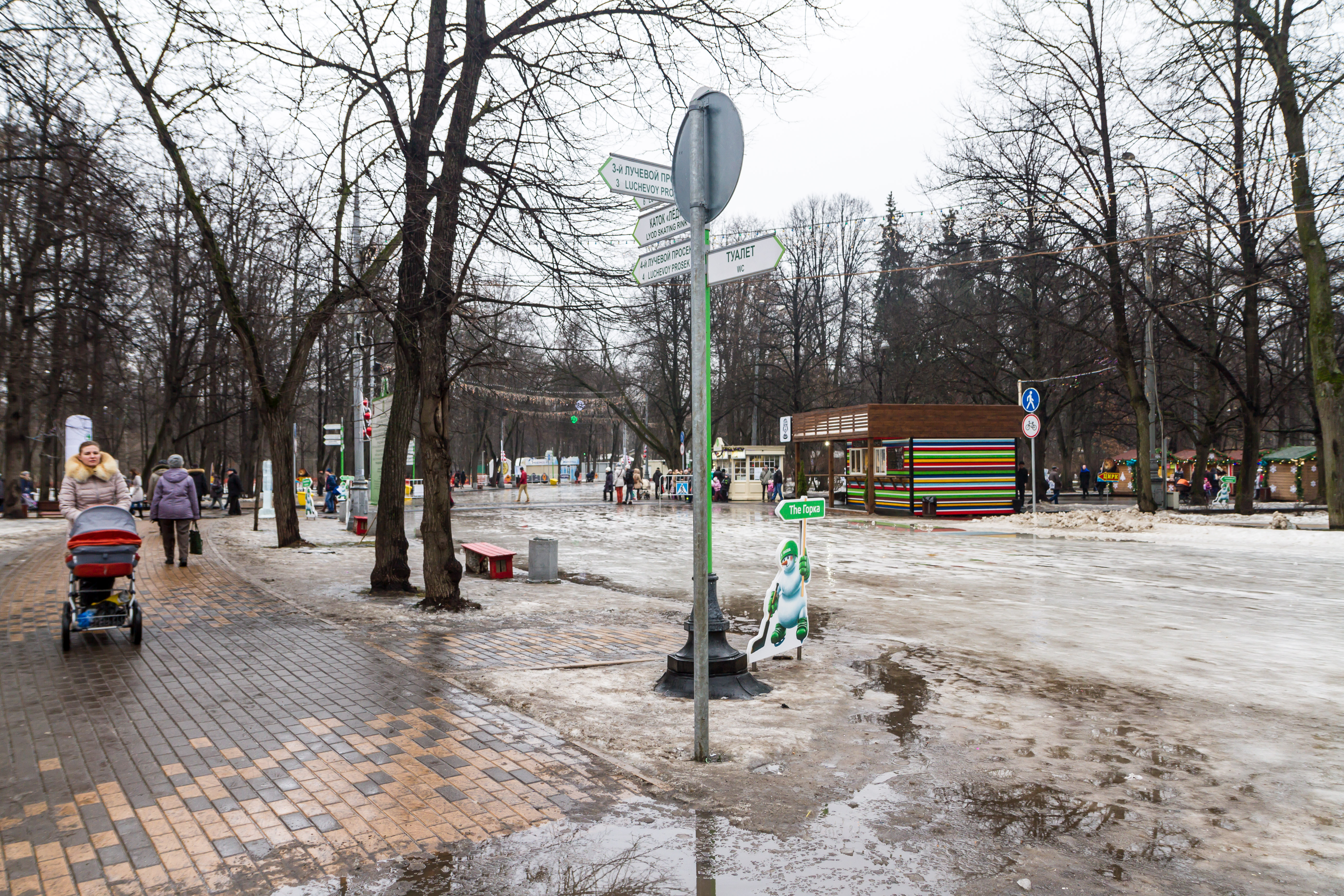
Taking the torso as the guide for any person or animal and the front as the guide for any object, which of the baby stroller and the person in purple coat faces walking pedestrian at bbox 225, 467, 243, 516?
the person in purple coat

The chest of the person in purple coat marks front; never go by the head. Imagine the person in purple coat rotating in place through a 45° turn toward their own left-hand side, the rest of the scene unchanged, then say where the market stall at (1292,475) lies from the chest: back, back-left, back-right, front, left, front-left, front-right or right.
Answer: back-right

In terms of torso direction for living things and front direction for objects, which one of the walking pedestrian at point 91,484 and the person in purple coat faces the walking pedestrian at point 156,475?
the person in purple coat

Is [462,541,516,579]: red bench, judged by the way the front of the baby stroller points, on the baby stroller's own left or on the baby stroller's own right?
on the baby stroller's own left

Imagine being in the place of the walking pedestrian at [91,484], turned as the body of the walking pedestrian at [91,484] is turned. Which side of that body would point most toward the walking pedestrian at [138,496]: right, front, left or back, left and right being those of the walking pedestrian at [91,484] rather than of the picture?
back

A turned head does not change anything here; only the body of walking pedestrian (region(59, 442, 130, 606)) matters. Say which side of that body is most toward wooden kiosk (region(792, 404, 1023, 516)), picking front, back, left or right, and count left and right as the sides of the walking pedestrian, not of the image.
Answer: left

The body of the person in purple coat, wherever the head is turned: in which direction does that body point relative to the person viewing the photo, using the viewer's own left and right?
facing away from the viewer

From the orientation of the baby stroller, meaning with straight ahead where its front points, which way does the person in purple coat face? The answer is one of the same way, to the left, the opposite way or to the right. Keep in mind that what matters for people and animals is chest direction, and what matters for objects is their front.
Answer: the opposite way

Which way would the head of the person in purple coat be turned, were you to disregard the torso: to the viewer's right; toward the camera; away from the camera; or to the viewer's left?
away from the camera

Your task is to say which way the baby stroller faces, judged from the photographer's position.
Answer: facing the viewer

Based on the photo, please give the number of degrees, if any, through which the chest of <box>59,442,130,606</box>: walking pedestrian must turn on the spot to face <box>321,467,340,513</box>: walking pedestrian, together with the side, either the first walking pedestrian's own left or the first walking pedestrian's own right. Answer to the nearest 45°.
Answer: approximately 180°

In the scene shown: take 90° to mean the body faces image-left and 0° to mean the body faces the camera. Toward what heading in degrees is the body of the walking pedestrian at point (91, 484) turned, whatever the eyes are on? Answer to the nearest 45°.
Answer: approximately 0°

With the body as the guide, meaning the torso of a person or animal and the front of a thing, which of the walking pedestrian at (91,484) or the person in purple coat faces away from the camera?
the person in purple coat
